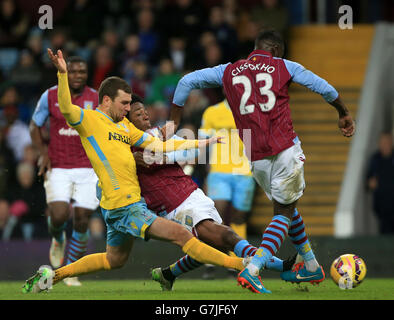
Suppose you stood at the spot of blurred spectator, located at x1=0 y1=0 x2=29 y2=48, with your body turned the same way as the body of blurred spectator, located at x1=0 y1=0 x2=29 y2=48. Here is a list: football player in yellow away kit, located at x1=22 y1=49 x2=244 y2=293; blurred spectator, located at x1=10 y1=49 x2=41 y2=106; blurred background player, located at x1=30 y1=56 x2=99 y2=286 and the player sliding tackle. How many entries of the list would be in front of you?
4

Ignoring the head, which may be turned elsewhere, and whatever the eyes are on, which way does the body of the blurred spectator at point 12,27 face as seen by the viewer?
toward the camera

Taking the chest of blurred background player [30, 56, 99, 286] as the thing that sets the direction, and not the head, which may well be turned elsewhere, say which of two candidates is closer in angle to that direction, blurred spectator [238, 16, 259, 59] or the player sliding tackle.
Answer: the player sliding tackle

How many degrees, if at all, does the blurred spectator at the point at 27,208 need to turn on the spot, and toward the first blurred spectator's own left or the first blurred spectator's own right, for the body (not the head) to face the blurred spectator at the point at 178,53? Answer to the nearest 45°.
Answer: approximately 135° to the first blurred spectator's own left

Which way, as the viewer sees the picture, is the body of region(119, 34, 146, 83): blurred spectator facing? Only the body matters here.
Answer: toward the camera

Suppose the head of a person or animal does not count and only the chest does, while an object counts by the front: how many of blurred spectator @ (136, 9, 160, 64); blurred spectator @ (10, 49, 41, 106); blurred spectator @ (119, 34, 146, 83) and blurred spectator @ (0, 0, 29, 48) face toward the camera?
4

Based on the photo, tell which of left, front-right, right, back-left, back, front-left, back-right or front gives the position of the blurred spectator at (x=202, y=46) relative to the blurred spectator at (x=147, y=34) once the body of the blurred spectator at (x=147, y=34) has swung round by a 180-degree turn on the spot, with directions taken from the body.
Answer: back-right

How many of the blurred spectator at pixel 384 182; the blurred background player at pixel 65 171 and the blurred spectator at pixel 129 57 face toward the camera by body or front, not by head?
3

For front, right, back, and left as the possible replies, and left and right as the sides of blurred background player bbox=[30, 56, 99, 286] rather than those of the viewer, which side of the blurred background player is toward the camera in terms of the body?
front

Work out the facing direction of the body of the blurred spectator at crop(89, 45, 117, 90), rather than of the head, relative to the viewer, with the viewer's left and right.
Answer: facing the viewer
